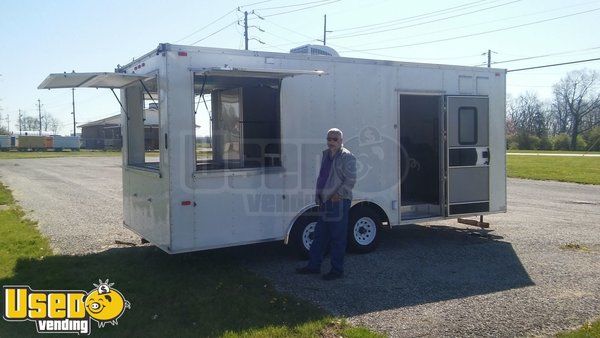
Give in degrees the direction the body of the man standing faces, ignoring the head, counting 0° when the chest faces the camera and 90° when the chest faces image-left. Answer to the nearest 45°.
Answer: approximately 45°
